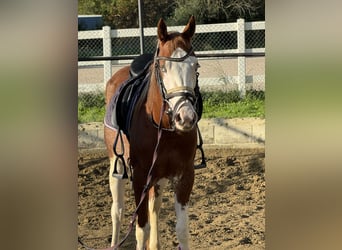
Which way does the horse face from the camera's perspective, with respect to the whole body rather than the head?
toward the camera

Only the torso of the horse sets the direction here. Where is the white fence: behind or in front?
behind
